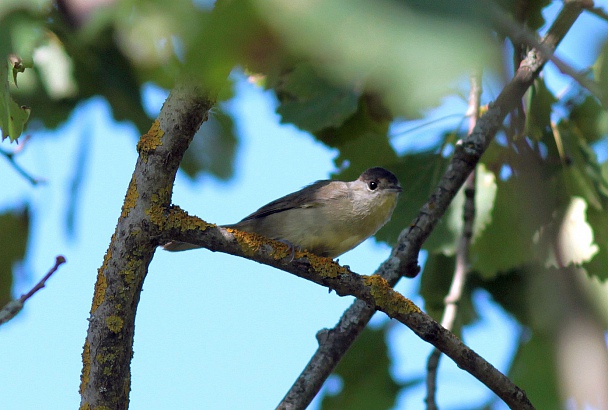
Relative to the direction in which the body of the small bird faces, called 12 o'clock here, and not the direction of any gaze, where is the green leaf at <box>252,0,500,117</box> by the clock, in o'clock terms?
The green leaf is roughly at 3 o'clock from the small bird.

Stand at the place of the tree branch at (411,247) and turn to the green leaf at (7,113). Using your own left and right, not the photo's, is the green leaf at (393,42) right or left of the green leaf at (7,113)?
left

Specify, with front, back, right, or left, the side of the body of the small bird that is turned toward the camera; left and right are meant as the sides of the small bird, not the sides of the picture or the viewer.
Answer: right

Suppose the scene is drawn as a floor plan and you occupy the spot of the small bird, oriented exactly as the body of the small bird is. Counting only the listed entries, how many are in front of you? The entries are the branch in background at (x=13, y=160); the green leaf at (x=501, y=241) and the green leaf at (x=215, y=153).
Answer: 1
